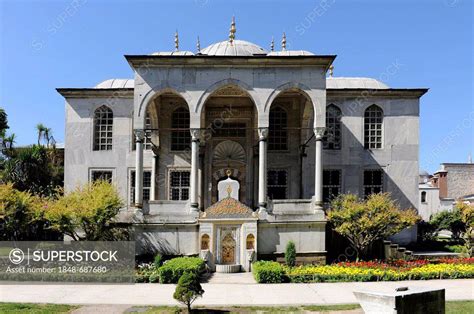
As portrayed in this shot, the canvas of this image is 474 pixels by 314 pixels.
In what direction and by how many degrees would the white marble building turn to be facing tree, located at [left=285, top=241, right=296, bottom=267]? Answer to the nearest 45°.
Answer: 0° — it already faces it

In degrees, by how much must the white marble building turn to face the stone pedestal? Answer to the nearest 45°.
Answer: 0° — it already faces it

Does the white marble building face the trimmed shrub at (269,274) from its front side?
yes

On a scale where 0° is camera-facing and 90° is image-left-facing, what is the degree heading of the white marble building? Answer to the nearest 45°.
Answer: approximately 0°

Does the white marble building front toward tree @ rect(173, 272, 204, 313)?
yes
